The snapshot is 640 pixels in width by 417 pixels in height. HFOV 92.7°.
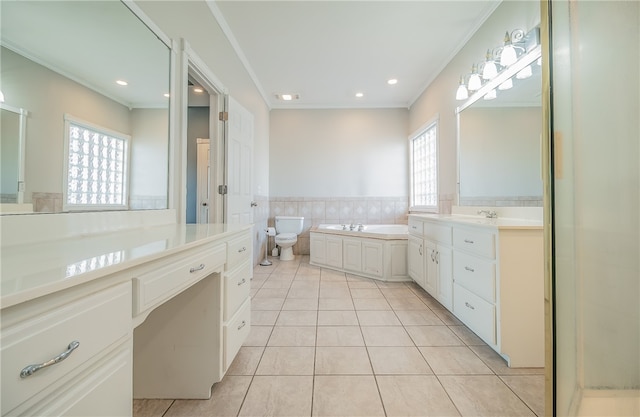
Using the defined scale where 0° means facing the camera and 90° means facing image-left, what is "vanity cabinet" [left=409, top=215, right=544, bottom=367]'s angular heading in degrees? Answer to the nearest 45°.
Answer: approximately 45°

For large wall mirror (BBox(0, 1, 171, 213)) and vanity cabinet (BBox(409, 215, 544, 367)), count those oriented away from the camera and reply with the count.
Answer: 0

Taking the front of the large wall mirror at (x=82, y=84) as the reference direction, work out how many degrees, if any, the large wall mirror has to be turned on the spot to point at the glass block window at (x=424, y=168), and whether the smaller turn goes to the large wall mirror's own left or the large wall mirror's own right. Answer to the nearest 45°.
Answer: approximately 45° to the large wall mirror's own left

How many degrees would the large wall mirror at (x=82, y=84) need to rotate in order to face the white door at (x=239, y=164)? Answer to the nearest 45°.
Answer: approximately 90° to its left

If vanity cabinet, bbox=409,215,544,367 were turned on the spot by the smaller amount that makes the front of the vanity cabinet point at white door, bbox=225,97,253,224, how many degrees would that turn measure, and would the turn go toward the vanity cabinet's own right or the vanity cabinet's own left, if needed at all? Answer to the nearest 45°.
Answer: approximately 45° to the vanity cabinet's own right

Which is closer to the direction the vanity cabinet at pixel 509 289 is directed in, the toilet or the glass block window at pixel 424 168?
the toilet

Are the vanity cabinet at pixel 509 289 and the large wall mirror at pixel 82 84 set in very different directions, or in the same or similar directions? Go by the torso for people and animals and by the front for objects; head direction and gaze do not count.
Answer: very different directions

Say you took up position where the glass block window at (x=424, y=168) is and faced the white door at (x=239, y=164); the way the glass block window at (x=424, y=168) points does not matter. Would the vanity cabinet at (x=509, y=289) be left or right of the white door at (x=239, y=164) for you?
left

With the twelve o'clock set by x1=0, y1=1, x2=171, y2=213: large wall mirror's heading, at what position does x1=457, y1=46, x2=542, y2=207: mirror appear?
The mirror is roughly at 11 o'clock from the large wall mirror.

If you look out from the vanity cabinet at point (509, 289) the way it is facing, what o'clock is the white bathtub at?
The white bathtub is roughly at 3 o'clock from the vanity cabinet.

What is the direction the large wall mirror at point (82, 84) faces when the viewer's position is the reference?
facing the viewer and to the right of the viewer

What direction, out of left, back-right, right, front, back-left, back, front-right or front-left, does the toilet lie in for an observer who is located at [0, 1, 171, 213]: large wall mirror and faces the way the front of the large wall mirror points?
left

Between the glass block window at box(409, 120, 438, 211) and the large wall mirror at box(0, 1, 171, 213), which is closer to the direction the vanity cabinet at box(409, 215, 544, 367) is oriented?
the large wall mirror
